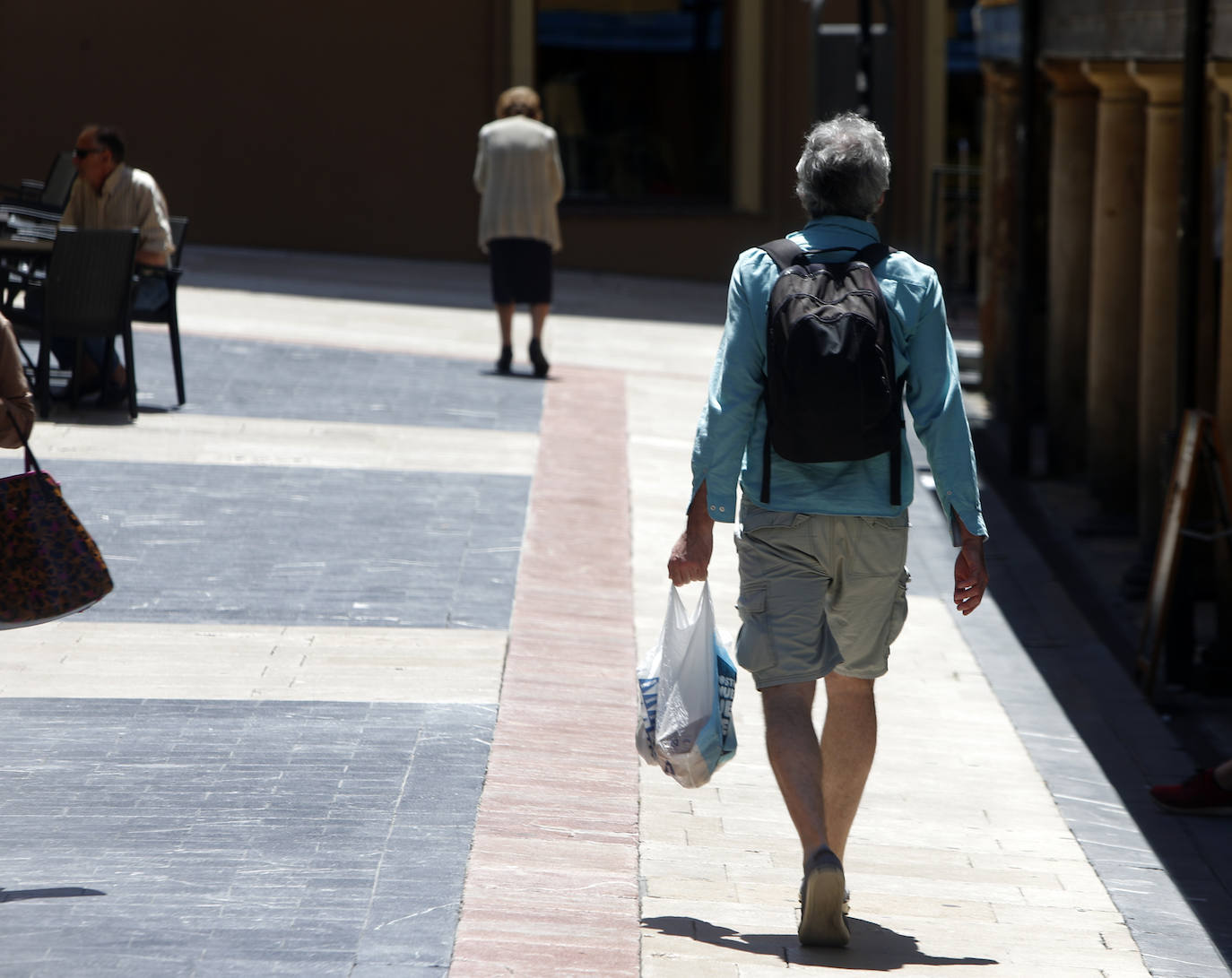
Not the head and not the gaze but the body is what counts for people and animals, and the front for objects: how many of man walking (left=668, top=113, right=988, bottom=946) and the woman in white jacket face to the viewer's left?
0

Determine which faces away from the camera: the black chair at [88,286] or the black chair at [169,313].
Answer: the black chair at [88,286]

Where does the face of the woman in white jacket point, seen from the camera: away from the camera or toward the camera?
away from the camera

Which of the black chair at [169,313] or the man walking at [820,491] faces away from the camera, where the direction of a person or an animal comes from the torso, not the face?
the man walking

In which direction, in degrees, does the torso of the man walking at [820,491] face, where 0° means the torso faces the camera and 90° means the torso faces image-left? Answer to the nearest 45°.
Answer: approximately 180°

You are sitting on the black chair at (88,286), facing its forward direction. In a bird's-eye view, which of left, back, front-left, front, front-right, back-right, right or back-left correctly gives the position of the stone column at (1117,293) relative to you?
right

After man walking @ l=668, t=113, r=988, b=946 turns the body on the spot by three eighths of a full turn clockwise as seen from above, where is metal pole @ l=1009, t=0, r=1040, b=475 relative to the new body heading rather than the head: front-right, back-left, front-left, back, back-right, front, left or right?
back-left

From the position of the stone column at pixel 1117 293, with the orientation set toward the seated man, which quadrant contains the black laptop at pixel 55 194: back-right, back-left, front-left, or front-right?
front-right

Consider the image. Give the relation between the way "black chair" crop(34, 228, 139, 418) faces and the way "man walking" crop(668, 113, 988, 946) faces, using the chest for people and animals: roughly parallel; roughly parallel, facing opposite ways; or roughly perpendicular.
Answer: roughly parallel

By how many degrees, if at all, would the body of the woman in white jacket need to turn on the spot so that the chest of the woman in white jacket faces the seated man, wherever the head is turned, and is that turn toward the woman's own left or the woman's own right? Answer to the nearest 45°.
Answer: approximately 135° to the woman's own left

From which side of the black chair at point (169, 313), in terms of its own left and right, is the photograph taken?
left

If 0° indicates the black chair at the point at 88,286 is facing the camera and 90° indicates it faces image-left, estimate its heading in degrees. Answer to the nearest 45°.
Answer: approximately 180°

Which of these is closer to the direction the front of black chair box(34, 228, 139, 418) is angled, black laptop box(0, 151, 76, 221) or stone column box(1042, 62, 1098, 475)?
the black laptop

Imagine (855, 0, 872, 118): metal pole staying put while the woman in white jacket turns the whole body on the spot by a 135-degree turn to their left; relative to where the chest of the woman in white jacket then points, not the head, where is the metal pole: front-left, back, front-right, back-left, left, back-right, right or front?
back-left

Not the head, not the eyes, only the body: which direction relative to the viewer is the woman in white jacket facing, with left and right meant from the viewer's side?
facing away from the viewer
